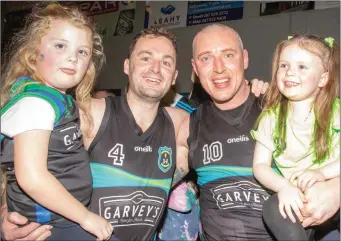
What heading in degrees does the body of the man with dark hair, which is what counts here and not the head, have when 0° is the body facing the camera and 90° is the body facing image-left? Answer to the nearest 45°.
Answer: approximately 0°

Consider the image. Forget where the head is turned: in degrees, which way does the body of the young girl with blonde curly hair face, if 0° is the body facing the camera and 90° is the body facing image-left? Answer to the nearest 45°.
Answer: approximately 315°

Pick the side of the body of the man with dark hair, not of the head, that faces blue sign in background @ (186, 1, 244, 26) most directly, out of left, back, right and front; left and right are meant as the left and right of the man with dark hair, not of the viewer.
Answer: back
